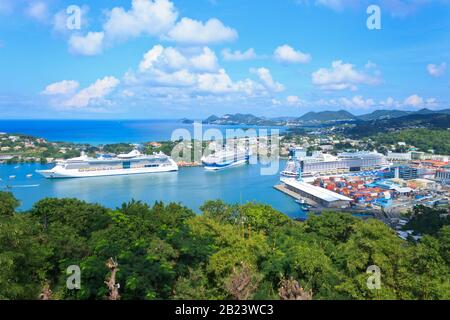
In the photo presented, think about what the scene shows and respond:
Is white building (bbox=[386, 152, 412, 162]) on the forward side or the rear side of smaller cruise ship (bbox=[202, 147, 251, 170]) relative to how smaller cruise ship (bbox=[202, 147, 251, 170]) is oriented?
on the rear side

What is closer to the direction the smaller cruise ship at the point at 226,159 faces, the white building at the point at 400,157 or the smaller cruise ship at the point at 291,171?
the smaller cruise ship

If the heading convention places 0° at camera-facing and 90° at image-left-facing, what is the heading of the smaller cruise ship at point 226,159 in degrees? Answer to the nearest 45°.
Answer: approximately 45°

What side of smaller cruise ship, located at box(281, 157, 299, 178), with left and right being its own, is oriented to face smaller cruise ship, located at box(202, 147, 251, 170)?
right

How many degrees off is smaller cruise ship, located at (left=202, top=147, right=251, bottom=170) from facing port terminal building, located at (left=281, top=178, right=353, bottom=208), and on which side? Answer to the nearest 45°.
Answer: approximately 45° to its left

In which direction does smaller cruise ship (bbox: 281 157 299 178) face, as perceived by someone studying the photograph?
facing the viewer and to the left of the viewer

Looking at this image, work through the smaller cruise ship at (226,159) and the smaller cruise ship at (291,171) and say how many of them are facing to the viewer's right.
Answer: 0

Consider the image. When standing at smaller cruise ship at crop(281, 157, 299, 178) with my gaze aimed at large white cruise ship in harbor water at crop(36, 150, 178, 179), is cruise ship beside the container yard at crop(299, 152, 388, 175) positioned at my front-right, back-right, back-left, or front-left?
back-right

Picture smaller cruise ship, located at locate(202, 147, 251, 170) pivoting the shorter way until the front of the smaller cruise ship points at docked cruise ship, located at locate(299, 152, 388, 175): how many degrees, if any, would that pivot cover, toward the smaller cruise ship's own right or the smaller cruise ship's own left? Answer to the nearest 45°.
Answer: approximately 135° to the smaller cruise ship's own left

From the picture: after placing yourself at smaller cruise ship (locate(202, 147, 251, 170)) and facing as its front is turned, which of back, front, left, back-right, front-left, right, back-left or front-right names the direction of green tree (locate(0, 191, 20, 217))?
front-left

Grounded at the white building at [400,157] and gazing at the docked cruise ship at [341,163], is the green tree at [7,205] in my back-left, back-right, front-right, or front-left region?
front-left

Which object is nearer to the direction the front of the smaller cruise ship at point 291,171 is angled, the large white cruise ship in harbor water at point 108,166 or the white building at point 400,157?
the large white cruise ship in harbor water
